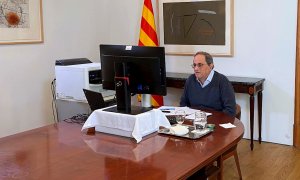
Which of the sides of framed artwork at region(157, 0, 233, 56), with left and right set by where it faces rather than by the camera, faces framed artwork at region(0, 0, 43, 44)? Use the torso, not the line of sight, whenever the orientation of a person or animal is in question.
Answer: right

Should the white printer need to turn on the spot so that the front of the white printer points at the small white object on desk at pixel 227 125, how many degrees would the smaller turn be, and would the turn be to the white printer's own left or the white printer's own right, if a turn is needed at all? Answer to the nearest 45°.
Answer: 0° — it already faces it

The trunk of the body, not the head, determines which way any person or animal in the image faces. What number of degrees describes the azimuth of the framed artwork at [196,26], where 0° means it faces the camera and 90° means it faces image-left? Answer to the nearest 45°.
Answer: approximately 0°

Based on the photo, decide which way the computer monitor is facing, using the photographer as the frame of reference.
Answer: facing away from the viewer and to the right of the viewer

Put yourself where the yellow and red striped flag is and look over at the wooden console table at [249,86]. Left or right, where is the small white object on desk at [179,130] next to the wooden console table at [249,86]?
right

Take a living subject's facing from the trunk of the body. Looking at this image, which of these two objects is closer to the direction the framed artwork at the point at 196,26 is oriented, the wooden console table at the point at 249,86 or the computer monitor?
the computer monitor

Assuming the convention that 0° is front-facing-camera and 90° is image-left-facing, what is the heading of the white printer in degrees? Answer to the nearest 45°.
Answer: approximately 315°

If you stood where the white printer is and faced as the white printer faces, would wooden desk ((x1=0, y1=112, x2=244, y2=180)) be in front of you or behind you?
in front

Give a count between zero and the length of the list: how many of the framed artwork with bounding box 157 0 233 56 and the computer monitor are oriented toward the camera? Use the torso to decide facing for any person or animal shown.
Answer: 1
